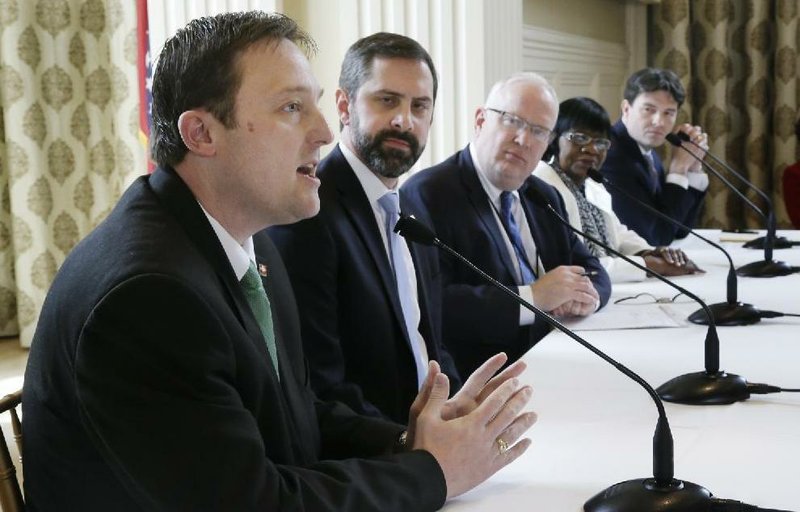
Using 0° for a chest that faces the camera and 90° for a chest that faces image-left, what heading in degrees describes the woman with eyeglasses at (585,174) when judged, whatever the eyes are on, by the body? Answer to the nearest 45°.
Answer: approximately 315°

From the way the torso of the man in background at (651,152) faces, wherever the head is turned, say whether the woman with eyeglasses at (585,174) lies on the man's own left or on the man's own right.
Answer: on the man's own right

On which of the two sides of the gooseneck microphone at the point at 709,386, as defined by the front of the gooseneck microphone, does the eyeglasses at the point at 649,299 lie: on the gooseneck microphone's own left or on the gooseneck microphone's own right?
on the gooseneck microphone's own right

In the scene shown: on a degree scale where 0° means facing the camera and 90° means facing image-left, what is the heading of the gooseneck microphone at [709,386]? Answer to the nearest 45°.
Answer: approximately 90°

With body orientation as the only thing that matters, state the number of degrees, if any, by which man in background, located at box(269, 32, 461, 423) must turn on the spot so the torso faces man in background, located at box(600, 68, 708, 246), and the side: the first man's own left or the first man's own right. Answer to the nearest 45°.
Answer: approximately 90° to the first man's own left

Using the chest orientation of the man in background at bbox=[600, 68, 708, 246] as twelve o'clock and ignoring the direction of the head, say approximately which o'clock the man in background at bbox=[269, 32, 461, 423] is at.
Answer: the man in background at bbox=[269, 32, 461, 423] is roughly at 2 o'clock from the man in background at bbox=[600, 68, 708, 246].

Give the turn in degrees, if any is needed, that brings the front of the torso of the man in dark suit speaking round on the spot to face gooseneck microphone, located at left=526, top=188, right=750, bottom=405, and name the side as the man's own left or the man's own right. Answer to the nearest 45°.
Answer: approximately 45° to the man's own left

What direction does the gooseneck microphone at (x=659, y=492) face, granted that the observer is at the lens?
facing to the left of the viewer

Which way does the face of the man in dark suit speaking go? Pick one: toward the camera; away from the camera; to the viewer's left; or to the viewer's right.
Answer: to the viewer's right

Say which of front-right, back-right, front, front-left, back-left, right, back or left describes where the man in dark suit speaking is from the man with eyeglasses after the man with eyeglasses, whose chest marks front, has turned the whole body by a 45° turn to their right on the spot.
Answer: front

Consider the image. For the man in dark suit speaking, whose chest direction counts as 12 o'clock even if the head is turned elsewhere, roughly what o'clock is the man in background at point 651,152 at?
The man in background is roughly at 10 o'clock from the man in dark suit speaking.

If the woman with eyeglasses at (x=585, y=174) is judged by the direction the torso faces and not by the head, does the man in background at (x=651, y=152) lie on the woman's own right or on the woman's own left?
on the woman's own left

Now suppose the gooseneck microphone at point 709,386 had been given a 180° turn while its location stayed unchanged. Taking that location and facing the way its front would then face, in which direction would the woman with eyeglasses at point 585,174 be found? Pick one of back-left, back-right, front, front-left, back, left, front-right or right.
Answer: left

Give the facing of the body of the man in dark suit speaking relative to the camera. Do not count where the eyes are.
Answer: to the viewer's right
